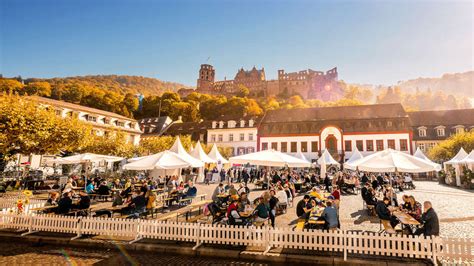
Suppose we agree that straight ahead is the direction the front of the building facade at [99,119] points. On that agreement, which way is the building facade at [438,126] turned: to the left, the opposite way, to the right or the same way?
to the right

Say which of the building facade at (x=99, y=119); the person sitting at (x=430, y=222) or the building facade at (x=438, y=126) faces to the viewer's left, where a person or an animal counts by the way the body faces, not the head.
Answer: the person sitting

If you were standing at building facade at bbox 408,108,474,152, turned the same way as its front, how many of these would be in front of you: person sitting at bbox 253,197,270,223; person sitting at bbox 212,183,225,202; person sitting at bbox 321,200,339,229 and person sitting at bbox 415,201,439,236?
4

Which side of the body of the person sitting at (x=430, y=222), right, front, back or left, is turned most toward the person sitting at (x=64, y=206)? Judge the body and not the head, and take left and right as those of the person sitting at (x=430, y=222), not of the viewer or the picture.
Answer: front

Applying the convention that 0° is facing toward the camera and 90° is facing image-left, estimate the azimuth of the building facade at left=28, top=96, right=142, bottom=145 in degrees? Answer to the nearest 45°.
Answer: approximately 315°

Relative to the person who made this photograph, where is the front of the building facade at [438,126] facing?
facing the viewer

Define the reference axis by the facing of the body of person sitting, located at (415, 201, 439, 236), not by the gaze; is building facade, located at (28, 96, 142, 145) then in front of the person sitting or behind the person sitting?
in front

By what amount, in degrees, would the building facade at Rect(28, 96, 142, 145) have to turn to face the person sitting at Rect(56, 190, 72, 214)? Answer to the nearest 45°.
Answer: approximately 45° to its right

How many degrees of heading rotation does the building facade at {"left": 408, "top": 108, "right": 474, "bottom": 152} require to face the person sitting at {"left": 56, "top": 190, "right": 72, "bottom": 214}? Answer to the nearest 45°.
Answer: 0° — it already faces them

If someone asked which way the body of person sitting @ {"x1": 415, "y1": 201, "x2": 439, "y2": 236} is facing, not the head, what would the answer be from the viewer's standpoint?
to the viewer's left

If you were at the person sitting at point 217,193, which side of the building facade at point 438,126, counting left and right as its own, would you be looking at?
front

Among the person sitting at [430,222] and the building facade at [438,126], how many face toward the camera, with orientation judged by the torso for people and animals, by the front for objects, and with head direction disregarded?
1

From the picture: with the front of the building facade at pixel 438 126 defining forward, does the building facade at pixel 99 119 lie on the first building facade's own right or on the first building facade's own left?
on the first building facade's own right

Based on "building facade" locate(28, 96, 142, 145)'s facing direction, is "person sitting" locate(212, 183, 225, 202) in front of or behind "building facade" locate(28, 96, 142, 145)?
in front

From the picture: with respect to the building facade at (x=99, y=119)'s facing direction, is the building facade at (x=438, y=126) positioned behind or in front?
in front

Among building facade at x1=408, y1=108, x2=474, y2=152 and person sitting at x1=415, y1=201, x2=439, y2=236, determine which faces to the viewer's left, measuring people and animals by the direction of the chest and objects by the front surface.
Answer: the person sitting
